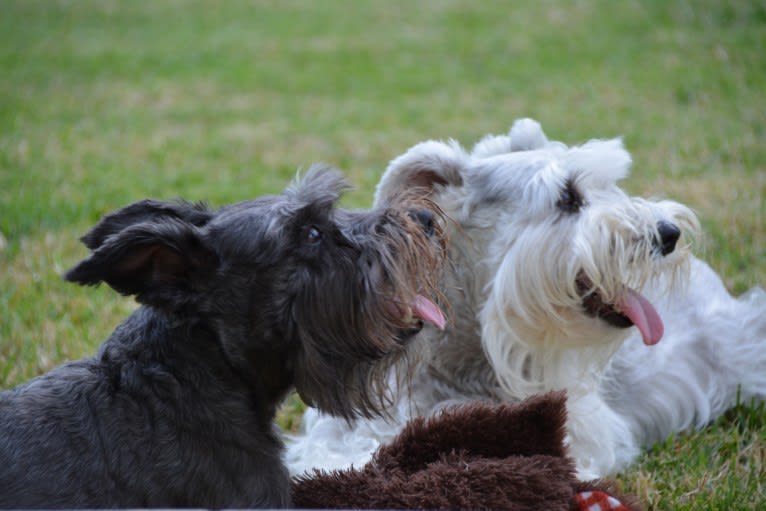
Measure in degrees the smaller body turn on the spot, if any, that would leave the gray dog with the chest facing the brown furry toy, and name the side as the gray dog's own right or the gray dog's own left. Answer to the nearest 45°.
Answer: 0° — it already faces it

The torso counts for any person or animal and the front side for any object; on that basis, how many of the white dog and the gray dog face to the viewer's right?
1

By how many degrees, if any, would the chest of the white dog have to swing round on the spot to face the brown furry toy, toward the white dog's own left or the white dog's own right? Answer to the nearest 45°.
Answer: approximately 45° to the white dog's own left

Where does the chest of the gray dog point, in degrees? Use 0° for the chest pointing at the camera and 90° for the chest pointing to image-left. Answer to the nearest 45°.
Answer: approximately 270°

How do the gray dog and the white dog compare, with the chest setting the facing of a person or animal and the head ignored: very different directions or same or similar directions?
very different directions
